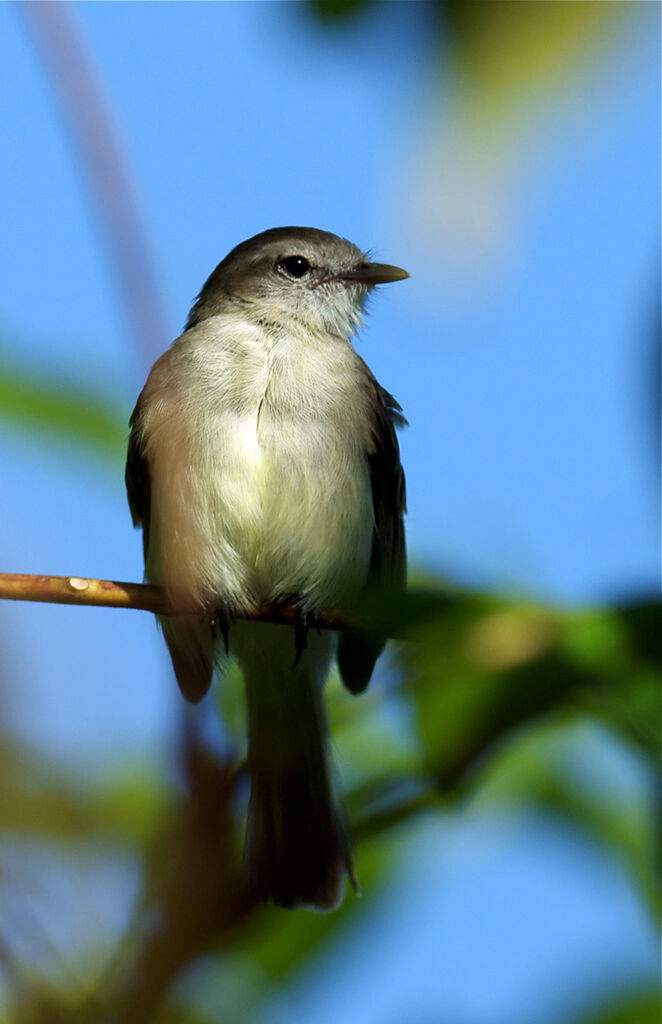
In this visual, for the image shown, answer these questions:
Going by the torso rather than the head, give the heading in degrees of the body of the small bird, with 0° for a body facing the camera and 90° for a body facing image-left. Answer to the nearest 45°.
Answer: approximately 0°

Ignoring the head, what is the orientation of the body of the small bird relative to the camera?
toward the camera
